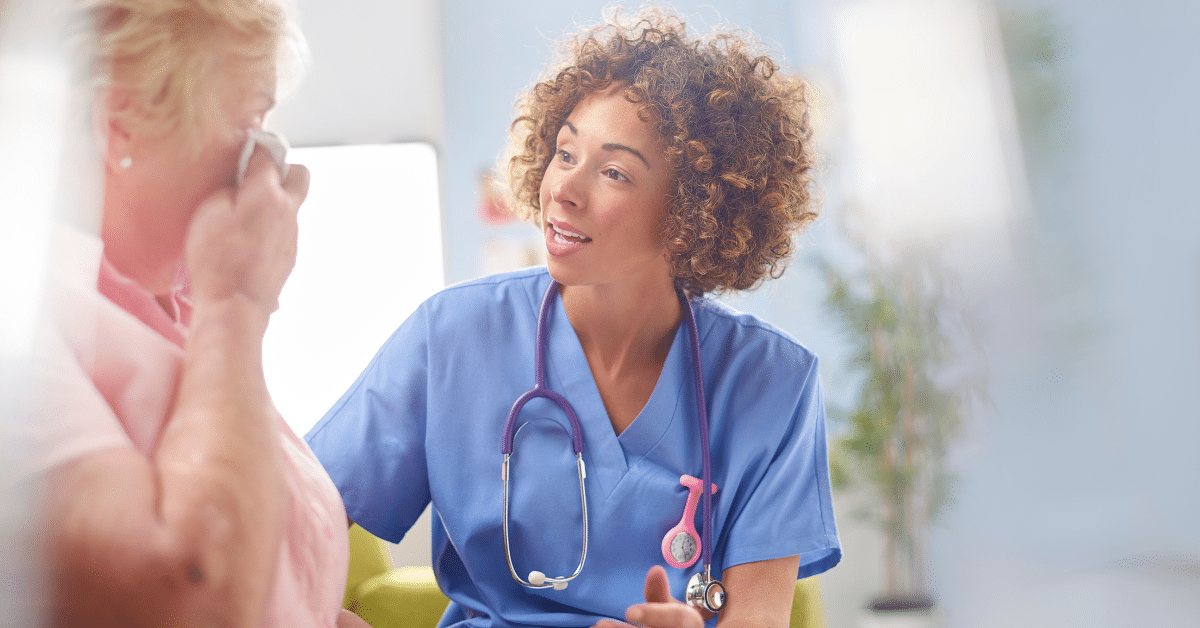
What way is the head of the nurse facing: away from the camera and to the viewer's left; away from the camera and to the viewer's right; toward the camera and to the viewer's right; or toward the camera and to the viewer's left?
toward the camera and to the viewer's left

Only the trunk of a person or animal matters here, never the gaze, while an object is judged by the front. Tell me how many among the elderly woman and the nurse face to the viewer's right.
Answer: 1

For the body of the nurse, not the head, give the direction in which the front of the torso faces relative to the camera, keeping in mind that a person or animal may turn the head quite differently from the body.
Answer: toward the camera

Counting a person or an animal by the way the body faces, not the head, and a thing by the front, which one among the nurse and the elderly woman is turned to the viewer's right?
the elderly woman

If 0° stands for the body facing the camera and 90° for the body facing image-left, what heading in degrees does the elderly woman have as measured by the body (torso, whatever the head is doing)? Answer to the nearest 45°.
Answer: approximately 270°
